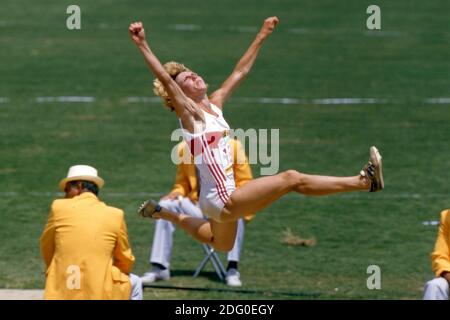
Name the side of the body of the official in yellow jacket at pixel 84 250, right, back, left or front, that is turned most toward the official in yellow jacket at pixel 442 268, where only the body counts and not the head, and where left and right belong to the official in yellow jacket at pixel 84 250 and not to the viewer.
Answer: right

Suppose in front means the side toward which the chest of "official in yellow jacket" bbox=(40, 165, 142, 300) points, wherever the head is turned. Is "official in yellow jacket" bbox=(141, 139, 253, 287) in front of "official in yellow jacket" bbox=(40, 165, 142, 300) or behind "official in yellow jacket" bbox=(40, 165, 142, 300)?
in front

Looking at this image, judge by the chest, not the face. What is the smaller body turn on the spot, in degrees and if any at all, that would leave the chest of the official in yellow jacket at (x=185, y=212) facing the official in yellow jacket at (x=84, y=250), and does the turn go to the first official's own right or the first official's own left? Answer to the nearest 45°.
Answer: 0° — they already face them

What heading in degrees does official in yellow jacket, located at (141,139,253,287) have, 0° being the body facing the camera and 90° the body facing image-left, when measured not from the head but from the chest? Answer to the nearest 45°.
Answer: approximately 0°

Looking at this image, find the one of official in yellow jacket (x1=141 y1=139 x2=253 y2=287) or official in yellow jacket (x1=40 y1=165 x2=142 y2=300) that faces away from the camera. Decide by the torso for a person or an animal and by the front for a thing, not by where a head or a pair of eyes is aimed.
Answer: official in yellow jacket (x1=40 y1=165 x2=142 y2=300)

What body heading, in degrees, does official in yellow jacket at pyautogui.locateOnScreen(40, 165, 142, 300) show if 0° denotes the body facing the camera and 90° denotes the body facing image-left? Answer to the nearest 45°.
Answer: approximately 180°

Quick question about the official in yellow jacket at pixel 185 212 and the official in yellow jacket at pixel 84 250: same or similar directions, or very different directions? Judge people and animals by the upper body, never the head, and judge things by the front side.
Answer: very different directions
